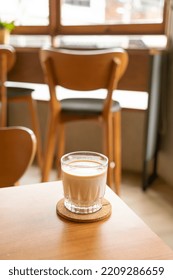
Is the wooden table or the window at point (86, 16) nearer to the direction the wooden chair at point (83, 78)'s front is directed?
the window

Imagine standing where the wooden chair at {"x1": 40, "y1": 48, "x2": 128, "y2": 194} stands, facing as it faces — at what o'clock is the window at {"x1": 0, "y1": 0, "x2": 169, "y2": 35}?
The window is roughly at 12 o'clock from the wooden chair.

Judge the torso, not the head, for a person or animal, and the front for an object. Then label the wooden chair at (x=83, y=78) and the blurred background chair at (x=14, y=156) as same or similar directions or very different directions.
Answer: very different directions

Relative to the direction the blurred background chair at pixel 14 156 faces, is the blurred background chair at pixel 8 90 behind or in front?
behind

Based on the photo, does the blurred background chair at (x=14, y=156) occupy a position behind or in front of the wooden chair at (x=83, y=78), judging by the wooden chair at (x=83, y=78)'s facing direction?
behind

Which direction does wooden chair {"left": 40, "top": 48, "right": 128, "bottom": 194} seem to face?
away from the camera
